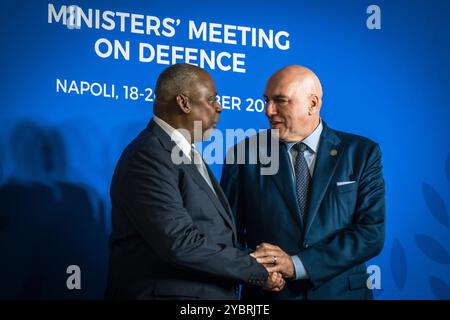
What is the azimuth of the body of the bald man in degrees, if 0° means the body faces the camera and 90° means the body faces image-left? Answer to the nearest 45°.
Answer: approximately 45°
